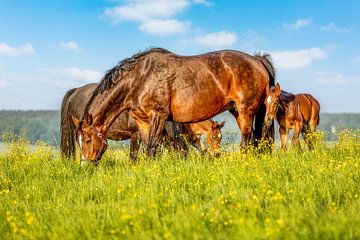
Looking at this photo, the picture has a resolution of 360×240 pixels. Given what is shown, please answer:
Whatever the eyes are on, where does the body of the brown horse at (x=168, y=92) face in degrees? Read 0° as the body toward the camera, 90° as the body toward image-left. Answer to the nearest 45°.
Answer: approximately 90°

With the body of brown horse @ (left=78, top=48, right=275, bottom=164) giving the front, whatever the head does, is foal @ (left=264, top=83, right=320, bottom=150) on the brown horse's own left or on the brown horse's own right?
on the brown horse's own right
